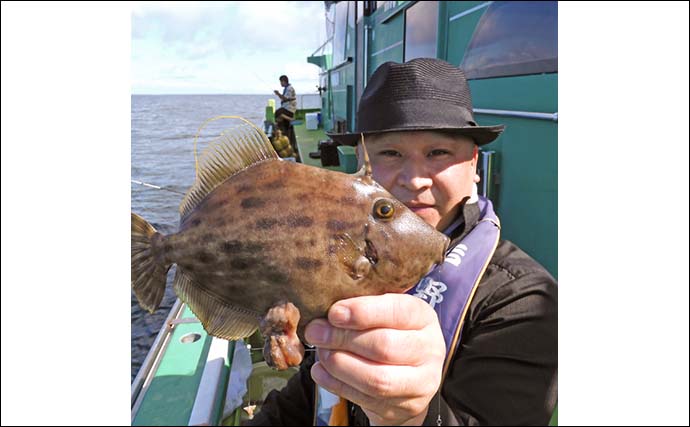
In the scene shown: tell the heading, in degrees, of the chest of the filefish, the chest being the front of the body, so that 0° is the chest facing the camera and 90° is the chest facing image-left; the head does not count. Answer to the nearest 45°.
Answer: approximately 270°
